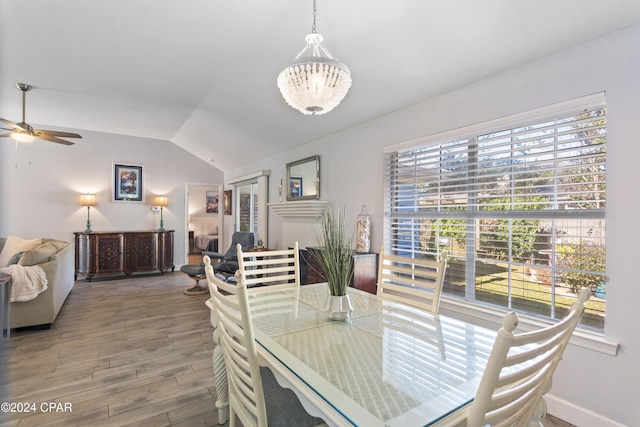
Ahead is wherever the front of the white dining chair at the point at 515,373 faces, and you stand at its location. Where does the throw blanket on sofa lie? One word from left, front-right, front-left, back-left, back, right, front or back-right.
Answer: front-left

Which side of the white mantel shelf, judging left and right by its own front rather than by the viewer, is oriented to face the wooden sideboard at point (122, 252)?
right

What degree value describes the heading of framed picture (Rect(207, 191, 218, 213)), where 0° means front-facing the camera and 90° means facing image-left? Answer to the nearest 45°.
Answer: approximately 0°

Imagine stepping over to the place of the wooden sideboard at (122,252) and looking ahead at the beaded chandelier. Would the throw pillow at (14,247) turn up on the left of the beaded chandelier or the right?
right

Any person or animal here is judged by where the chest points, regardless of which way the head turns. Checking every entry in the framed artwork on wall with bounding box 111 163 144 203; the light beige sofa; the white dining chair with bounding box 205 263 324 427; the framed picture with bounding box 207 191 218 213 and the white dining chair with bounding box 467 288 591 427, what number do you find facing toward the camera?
2

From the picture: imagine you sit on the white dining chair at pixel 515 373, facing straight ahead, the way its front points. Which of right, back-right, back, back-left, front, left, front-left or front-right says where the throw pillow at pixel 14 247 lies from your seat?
front-left

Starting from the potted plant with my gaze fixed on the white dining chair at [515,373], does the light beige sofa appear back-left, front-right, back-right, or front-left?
back-right

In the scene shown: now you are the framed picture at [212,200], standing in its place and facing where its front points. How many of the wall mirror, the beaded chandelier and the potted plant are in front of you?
3

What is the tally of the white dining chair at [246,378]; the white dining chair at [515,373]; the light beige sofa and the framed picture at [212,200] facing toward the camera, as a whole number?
1

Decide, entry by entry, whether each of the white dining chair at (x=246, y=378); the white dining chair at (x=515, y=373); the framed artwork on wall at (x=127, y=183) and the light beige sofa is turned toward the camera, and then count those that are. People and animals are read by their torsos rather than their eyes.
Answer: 1

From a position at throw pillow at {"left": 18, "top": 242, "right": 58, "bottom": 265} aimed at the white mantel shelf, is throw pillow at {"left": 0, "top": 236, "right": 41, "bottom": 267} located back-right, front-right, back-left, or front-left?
back-left

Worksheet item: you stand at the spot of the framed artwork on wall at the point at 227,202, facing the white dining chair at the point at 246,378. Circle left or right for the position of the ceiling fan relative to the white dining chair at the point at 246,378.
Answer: right
